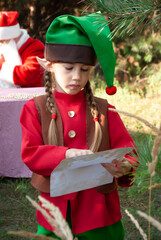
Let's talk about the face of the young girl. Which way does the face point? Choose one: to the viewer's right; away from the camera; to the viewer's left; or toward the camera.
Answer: toward the camera

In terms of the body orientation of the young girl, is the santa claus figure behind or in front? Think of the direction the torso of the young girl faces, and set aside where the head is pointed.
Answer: behind

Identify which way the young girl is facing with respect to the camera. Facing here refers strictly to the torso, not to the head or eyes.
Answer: toward the camera
